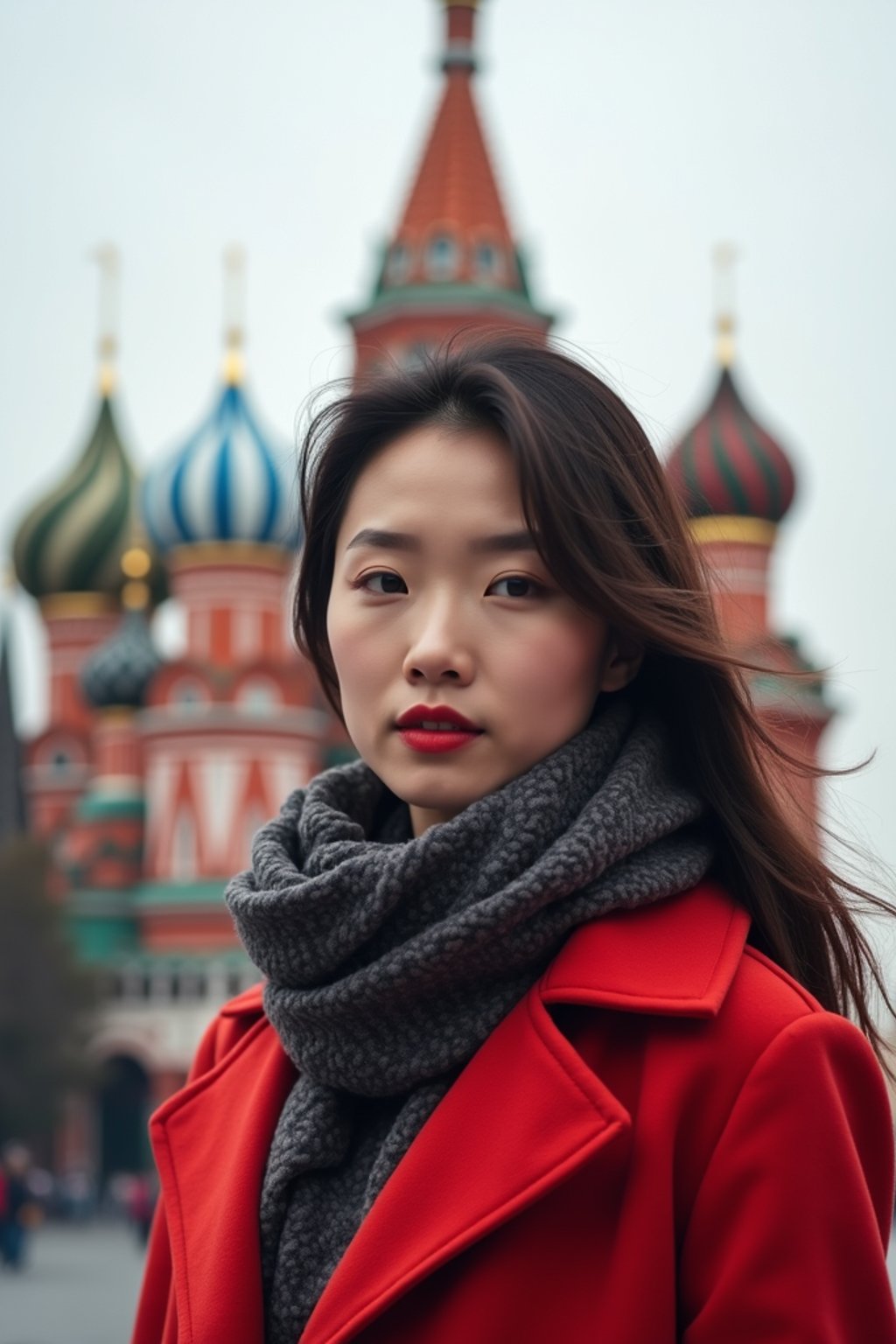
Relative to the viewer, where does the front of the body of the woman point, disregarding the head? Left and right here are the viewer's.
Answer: facing the viewer and to the left of the viewer

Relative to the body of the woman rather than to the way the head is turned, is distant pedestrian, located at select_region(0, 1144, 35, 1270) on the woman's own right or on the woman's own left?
on the woman's own right

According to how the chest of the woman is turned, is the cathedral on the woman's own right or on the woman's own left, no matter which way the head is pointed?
on the woman's own right
